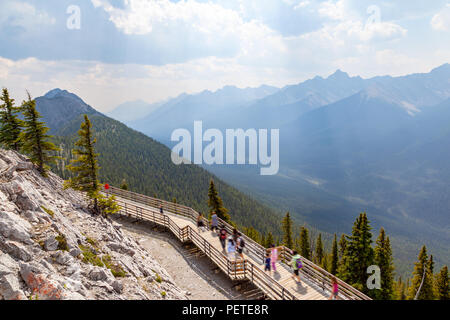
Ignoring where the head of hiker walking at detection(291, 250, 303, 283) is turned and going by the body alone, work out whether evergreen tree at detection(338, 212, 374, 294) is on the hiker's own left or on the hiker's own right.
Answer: on the hiker's own right

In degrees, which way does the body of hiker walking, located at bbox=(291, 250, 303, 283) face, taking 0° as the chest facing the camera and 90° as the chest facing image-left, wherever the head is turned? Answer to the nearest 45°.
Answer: approximately 135°

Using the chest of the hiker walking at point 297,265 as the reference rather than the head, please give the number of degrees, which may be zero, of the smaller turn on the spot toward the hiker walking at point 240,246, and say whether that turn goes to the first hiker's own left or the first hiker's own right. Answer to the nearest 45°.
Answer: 0° — they already face them

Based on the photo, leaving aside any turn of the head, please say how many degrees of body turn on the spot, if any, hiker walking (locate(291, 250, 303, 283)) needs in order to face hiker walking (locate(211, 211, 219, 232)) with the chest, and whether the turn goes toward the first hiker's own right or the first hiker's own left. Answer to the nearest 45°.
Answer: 0° — they already face them

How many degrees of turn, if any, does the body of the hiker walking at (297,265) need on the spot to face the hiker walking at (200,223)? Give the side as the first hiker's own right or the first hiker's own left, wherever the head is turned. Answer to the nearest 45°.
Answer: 0° — they already face them

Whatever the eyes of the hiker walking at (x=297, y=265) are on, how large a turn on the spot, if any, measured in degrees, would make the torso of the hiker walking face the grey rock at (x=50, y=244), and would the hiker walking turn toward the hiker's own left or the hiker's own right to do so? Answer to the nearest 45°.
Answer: approximately 90° to the hiker's own left

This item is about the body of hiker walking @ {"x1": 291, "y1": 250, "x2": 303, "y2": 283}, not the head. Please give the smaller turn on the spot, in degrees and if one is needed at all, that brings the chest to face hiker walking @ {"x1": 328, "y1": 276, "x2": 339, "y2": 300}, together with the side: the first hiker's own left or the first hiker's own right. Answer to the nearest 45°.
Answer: approximately 180°
